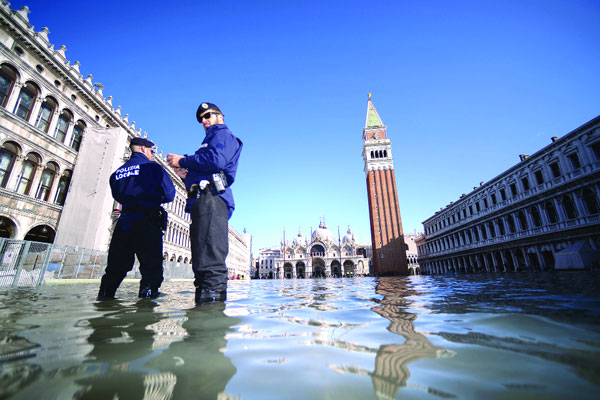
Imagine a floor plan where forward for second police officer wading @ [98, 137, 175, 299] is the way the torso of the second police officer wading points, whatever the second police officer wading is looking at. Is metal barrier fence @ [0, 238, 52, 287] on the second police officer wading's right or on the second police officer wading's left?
on the second police officer wading's left

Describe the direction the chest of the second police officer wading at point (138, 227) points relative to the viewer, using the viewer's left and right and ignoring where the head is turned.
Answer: facing away from the viewer and to the right of the viewer

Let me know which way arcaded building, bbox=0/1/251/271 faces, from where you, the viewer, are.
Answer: facing the viewer and to the right of the viewer

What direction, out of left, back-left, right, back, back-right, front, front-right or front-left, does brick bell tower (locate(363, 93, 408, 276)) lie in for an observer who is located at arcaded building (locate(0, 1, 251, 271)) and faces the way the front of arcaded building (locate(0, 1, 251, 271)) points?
front-left

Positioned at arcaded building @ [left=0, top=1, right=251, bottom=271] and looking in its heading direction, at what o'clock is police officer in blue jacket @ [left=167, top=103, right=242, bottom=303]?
The police officer in blue jacket is roughly at 1 o'clock from the arcaded building.

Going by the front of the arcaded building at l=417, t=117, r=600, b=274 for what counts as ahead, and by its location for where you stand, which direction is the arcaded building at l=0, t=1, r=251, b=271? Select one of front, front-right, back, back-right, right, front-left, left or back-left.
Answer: front

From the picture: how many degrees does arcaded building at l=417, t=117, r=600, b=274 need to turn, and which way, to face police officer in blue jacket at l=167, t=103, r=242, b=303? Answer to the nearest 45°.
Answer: approximately 45° to its left

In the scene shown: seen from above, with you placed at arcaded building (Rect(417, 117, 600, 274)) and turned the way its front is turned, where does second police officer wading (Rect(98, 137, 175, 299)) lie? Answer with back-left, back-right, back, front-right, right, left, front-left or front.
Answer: front-left

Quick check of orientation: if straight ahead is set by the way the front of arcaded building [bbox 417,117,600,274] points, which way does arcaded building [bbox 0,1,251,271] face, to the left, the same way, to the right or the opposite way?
the opposite way

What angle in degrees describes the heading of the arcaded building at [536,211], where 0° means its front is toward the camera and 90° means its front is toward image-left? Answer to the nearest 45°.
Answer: approximately 45°

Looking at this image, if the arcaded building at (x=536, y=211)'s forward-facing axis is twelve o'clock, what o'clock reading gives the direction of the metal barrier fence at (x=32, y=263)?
The metal barrier fence is roughly at 11 o'clock from the arcaded building.

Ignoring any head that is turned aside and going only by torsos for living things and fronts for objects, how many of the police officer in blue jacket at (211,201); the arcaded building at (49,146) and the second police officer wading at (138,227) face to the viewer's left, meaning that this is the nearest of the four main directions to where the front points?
1

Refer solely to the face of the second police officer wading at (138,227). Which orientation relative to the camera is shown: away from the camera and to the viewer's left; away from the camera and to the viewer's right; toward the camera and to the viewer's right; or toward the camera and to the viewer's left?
away from the camera and to the viewer's right

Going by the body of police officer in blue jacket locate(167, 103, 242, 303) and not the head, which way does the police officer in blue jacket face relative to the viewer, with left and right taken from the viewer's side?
facing to the left of the viewer

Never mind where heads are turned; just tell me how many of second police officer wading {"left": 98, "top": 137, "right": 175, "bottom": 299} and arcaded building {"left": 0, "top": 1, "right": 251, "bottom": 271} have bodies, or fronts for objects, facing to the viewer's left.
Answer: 0

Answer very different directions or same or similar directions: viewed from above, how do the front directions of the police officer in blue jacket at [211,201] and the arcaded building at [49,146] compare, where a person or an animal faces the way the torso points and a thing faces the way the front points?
very different directions

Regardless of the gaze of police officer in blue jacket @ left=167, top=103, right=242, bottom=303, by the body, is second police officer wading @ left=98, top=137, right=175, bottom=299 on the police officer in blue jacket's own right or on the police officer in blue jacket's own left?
on the police officer in blue jacket's own right

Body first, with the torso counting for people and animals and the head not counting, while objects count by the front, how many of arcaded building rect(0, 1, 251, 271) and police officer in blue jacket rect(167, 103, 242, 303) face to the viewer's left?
1
